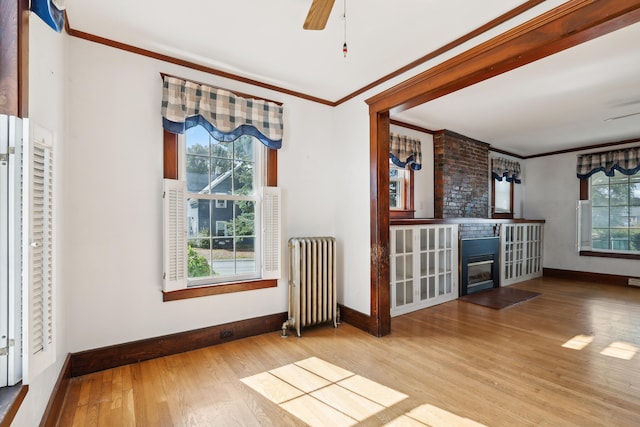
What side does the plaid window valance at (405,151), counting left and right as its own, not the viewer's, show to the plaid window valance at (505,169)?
left

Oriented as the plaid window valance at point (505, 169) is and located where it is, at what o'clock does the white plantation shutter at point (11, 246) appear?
The white plantation shutter is roughly at 2 o'clock from the plaid window valance.

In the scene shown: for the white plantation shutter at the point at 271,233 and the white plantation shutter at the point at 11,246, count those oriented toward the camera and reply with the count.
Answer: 1

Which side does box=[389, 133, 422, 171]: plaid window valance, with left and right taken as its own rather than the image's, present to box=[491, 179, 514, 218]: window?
left

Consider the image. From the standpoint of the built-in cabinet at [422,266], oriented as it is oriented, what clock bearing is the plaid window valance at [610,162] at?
The plaid window valance is roughly at 9 o'clock from the built-in cabinet.

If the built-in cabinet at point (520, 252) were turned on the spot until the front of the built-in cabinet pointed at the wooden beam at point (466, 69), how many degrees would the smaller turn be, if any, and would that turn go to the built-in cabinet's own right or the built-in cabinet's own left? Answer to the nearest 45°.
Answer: approximately 45° to the built-in cabinet's own right

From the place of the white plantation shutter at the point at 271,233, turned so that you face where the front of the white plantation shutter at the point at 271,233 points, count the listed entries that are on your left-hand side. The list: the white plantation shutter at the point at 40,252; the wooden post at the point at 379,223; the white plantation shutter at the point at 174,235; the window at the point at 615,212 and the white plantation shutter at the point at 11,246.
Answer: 2

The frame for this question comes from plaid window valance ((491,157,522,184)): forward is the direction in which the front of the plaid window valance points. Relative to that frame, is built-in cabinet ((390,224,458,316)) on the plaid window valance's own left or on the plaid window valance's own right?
on the plaid window valance's own right

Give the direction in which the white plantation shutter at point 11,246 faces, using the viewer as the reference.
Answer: facing to the right of the viewer

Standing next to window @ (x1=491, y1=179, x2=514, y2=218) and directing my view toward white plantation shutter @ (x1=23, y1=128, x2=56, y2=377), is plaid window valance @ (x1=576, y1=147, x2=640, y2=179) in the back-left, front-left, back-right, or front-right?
back-left
